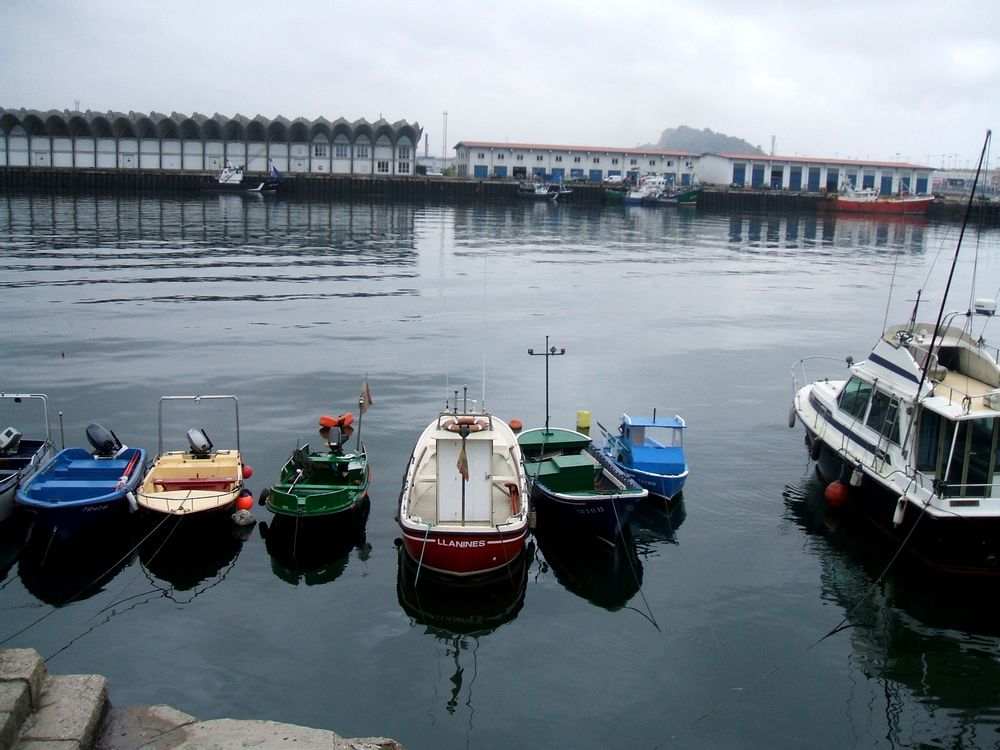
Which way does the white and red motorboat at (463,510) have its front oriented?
away from the camera

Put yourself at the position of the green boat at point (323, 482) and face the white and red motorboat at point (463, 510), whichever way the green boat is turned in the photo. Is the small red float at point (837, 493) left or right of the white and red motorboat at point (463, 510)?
left
